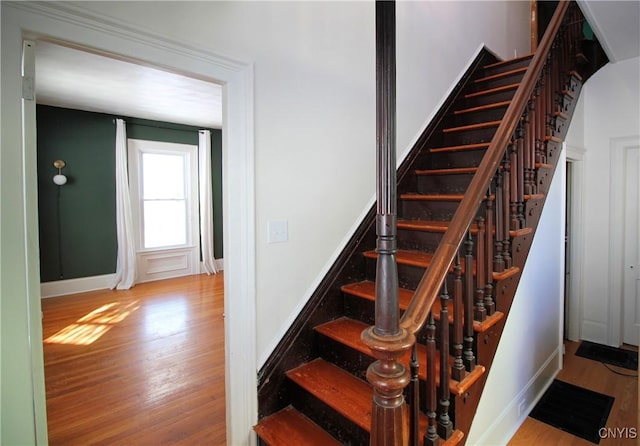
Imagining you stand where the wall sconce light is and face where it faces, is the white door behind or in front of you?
in front

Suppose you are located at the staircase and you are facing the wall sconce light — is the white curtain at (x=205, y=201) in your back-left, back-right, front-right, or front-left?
front-right

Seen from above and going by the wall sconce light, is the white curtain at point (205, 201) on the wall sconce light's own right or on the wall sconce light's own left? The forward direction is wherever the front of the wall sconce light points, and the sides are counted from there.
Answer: on the wall sconce light's own left

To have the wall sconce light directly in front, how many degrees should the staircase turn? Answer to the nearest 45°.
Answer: approximately 45° to its right

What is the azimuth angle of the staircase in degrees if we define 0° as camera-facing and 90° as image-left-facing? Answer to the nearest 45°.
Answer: approximately 45°

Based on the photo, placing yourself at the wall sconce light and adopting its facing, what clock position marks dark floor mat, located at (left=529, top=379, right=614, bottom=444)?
The dark floor mat is roughly at 11 o'clock from the wall sconce light.

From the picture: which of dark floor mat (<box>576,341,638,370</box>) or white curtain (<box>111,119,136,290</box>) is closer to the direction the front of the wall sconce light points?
the dark floor mat

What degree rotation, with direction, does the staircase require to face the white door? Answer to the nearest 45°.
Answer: approximately 180°

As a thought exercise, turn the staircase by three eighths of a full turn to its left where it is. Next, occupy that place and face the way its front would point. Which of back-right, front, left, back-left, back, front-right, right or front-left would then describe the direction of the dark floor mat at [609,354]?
front-left

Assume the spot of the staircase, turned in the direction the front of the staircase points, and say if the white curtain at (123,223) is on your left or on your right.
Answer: on your right

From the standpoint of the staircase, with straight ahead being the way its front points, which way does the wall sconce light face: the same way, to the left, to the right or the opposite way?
to the left

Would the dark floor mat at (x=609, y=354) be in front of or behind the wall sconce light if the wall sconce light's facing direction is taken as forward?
in front
